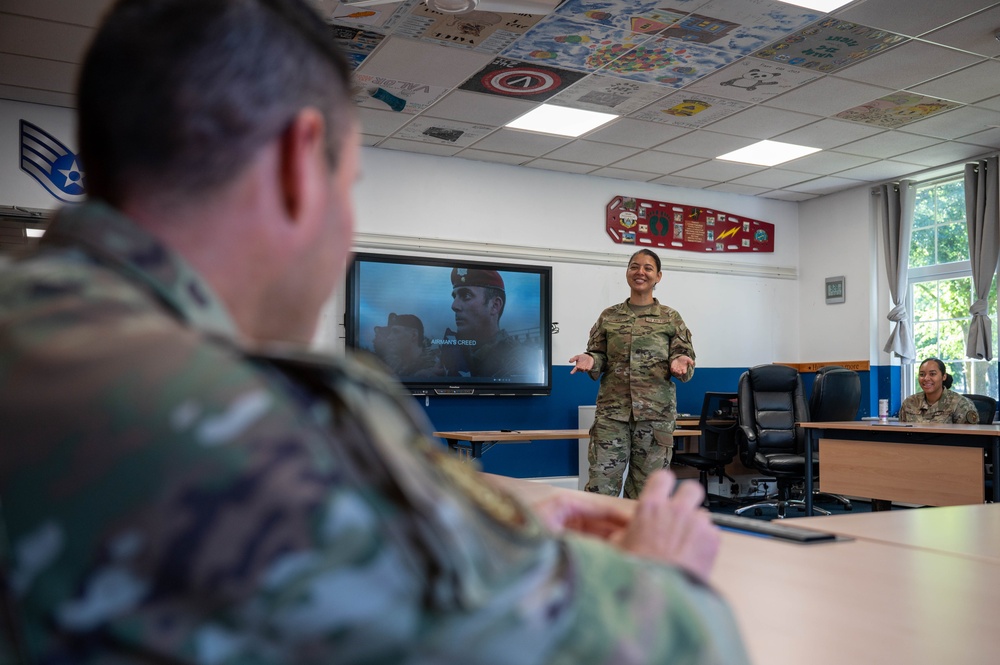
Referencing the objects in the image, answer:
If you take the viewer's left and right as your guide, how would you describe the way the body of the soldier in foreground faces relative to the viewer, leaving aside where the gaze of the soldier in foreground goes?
facing away from the viewer and to the right of the viewer

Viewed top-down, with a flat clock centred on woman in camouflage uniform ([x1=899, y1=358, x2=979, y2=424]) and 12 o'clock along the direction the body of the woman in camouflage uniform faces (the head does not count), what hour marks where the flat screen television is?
The flat screen television is roughly at 1 o'clock from the woman in camouflage uniform.

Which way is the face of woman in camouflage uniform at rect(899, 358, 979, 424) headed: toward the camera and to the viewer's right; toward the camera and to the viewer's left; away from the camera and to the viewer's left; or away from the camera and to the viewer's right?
toward the camera and to the viewer's left

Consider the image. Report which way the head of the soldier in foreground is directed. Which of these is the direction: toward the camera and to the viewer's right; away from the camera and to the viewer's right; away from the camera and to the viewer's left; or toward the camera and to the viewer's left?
away from the camera and to the viewer's right

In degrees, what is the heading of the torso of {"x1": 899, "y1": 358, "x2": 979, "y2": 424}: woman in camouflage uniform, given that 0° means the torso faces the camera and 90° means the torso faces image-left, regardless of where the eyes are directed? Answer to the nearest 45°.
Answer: approximately 45°

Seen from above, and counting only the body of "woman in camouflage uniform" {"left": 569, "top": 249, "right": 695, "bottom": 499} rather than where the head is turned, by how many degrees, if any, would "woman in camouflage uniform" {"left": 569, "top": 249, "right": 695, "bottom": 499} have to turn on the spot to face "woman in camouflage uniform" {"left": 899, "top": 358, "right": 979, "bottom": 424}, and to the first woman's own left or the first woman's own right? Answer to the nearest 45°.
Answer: approximately 135° to the first woman's own left

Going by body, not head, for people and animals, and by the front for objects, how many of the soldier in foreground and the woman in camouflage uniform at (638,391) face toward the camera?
1

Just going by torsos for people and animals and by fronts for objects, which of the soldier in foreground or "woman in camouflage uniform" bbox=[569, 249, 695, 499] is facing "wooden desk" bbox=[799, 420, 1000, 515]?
the soldier in foreground

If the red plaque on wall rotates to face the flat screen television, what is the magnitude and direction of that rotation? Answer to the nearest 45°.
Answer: approximately 90° to its right

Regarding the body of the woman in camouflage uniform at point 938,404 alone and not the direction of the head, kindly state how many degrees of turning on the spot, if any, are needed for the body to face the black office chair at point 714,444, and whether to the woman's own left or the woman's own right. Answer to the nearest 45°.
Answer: approximately 45° to the woman's own right

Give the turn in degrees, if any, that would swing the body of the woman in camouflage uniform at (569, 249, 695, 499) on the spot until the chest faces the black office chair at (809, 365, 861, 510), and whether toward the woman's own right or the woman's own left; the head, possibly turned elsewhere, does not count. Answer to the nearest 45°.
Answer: approximately 135° to the woman's own left

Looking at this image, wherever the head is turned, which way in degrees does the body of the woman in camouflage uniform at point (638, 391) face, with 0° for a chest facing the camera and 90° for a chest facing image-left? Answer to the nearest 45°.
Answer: approximately 0°
